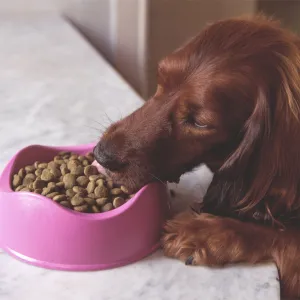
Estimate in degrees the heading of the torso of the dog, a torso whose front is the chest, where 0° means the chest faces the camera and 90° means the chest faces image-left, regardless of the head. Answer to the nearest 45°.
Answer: approximately 90°
